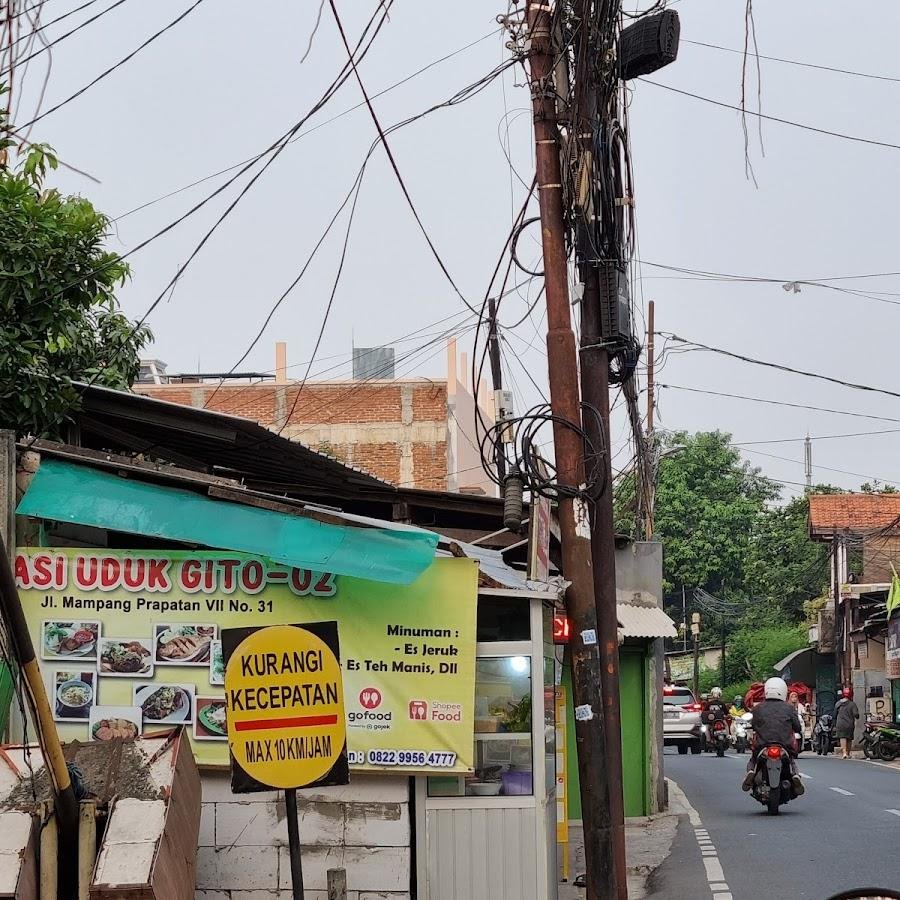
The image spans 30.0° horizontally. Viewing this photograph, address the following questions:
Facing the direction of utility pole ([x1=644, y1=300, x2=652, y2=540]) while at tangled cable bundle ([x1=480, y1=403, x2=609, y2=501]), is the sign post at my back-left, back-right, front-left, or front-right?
back-left

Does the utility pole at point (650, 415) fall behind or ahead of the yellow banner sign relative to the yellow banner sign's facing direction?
behind

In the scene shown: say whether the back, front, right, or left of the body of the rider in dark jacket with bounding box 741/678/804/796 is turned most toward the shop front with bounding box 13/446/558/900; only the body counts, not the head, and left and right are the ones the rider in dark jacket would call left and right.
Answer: back

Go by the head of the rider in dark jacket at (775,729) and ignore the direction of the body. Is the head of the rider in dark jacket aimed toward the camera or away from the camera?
away from the camera
